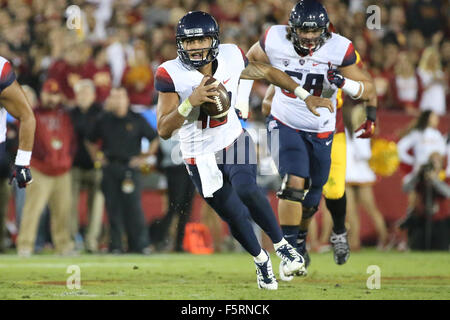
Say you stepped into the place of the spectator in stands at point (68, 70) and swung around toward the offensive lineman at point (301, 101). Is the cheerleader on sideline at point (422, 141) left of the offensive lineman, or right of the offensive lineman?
left

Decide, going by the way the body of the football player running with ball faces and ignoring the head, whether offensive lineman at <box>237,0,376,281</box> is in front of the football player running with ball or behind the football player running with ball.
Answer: behind

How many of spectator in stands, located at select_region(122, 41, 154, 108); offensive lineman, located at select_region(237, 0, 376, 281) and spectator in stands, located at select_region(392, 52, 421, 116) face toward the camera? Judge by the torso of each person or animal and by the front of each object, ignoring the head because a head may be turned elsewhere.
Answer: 3

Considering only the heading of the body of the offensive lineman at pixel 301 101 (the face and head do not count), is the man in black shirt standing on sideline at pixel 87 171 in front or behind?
behind

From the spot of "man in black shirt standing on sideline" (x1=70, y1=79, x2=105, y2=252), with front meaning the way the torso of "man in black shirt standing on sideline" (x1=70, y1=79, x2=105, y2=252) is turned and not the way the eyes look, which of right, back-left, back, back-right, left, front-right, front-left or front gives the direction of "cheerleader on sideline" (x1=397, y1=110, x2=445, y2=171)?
left

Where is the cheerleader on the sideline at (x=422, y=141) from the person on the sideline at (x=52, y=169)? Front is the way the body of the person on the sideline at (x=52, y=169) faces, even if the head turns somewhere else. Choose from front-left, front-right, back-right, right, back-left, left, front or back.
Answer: left
